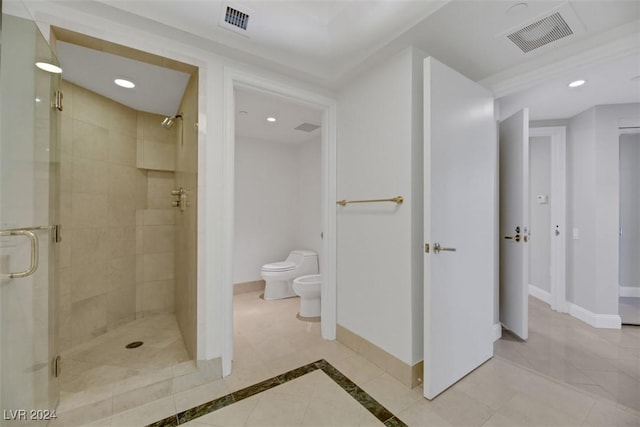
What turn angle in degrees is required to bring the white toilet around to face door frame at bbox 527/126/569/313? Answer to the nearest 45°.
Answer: approximately 135° to its left

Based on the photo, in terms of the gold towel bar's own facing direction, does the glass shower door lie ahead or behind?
ahead

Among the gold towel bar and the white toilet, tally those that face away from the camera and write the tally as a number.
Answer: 0

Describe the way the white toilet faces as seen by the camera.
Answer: facing the viewer and to the left of the viewer

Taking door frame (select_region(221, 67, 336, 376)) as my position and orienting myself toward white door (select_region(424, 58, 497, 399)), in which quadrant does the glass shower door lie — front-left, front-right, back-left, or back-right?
back-right

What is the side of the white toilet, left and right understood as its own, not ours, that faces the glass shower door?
front

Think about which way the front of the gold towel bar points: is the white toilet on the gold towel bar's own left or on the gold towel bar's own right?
on the gold towel bar's own right

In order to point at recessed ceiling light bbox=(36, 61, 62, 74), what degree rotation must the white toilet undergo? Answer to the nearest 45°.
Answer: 0° — it already faces it
